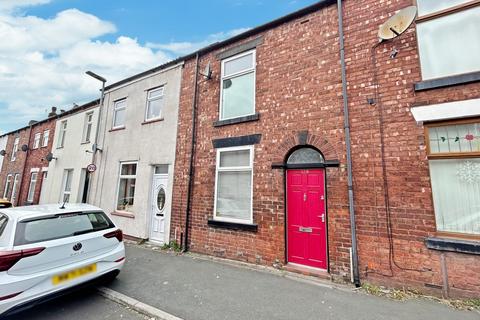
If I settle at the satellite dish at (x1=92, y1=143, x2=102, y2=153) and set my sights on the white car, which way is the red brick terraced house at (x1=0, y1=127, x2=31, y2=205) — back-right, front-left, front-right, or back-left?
back-right

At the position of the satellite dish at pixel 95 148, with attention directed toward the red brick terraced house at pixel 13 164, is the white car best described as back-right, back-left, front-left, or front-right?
back-left

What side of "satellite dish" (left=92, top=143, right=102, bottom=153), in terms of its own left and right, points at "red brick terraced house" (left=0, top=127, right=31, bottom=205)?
right

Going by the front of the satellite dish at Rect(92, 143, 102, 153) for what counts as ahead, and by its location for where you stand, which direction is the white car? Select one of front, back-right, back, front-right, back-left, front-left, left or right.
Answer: front-left

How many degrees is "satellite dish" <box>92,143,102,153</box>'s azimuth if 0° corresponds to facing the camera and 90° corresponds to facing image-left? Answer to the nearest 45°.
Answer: approximately 45°

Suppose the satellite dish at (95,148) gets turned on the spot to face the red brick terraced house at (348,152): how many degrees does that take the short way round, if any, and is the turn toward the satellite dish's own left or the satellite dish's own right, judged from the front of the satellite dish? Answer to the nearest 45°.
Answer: approximately 90° to the satellite dish's own left

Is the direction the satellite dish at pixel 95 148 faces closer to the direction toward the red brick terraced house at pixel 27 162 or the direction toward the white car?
the white car

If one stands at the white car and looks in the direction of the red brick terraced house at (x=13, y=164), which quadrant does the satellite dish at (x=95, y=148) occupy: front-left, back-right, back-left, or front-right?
front-right
